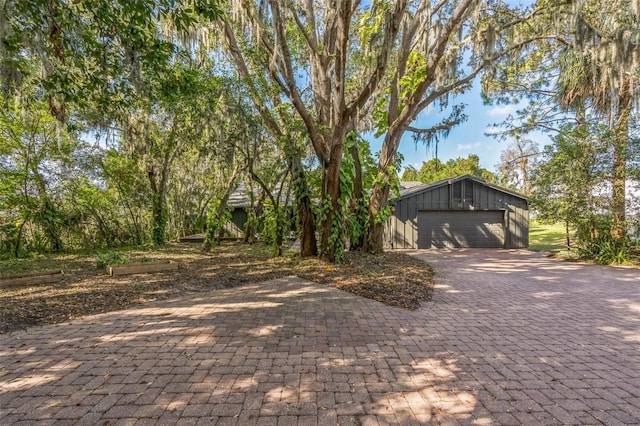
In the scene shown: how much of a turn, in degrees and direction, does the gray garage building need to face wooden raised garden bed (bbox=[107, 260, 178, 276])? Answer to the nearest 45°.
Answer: approximately 45° to its right

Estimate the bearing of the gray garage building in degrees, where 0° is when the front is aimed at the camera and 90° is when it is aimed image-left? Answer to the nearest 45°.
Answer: approximately 0°

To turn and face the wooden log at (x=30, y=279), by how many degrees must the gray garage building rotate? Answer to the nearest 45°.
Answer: approximately 45° to its right
